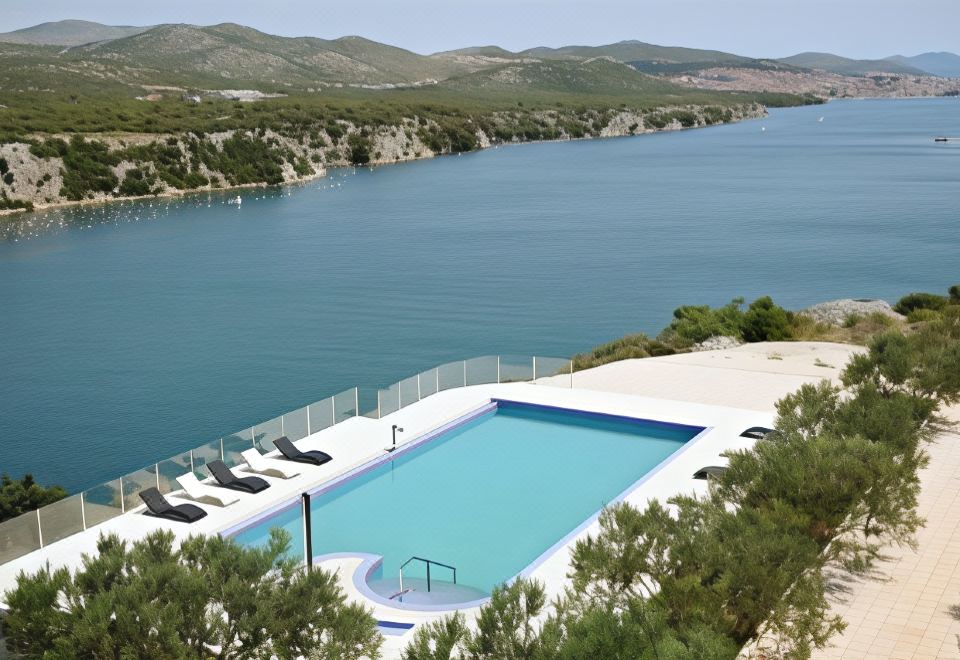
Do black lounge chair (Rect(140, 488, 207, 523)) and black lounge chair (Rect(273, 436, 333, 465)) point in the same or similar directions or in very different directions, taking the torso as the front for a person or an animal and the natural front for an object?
same or similar directions

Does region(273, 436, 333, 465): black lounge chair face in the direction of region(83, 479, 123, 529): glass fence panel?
no

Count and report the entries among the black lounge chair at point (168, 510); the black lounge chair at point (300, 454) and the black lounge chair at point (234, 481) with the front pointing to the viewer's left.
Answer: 0

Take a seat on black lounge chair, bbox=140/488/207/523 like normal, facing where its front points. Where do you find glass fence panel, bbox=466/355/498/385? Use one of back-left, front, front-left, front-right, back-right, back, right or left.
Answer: left

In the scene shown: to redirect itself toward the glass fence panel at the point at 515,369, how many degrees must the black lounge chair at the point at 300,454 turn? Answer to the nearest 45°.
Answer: approximately 90° to its left

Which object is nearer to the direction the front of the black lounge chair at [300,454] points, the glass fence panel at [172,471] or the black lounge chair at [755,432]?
the black lounge chair

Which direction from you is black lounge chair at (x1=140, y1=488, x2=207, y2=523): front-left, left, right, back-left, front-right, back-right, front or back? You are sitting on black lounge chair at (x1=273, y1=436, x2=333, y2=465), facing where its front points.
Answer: right

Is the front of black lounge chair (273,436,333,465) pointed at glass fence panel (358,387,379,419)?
no

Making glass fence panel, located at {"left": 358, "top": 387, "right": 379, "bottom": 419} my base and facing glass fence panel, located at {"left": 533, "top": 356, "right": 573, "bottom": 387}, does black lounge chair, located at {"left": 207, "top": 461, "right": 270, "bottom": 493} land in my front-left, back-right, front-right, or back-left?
back-right

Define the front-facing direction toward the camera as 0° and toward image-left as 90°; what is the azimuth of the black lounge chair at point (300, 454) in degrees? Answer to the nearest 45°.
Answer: approximately 315°

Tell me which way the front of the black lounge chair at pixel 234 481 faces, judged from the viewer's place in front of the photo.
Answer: facing the viewer and to the right of the viewer

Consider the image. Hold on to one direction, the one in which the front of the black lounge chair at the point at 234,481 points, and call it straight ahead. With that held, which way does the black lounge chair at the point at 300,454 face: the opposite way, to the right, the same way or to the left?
the same way

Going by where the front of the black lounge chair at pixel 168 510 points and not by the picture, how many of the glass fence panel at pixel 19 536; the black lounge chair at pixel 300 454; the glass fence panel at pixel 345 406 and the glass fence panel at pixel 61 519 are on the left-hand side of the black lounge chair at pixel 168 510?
2

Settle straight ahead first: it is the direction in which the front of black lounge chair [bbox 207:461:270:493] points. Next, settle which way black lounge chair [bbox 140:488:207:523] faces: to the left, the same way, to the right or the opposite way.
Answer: the same way

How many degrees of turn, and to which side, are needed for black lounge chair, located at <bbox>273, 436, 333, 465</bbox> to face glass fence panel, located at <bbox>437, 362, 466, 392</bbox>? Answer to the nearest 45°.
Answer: approximately 90° to its left

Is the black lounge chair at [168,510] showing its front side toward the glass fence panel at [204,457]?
no

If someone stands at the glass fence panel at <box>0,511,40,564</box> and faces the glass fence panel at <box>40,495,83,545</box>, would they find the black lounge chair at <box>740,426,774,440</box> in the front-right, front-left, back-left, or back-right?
front-right

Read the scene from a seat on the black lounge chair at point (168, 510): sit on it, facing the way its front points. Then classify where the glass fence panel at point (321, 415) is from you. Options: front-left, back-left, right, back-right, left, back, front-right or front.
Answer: left

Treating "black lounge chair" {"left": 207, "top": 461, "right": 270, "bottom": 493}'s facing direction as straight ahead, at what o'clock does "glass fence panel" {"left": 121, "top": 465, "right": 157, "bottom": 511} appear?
The glass fence panel is roughly at 4 o'clock from the black lounge chair.
